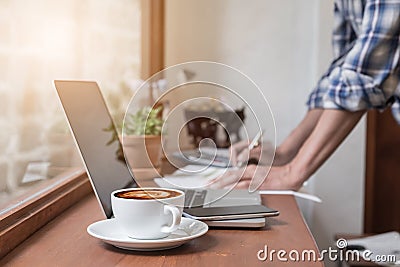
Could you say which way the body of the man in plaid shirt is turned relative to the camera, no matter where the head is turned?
to the viewer's left

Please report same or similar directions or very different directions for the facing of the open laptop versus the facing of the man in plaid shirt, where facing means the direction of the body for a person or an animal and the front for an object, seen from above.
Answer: very different directions

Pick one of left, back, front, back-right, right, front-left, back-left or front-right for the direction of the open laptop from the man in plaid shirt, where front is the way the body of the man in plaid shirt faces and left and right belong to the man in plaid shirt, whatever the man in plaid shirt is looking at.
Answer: front-left

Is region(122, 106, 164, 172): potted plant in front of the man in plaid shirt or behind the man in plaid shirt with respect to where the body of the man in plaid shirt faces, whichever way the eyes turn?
in front

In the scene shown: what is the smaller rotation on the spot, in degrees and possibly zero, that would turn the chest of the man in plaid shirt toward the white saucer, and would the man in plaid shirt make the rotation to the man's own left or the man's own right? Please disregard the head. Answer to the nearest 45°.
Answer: approximately 45° to the man's own left

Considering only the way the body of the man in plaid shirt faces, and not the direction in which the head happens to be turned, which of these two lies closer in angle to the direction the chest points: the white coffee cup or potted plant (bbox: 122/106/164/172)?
the potted plant

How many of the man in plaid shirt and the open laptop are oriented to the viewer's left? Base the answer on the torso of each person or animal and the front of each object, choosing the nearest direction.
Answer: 1

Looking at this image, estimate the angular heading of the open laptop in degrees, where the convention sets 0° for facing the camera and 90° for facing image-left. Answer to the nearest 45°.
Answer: approximately 270°

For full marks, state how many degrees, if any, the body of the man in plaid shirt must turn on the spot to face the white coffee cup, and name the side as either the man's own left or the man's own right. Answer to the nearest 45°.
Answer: approximately 45° to the man's own left
